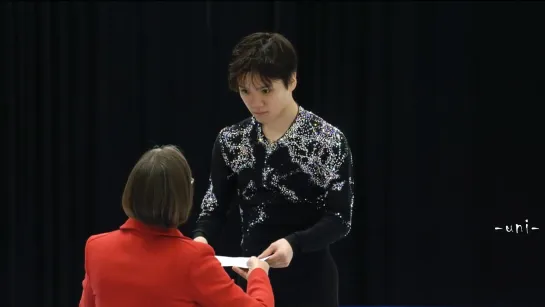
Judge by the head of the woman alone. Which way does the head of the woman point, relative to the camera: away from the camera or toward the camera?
away from the camera

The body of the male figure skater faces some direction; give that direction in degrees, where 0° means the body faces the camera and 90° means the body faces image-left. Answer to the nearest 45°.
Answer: approximately 45°
